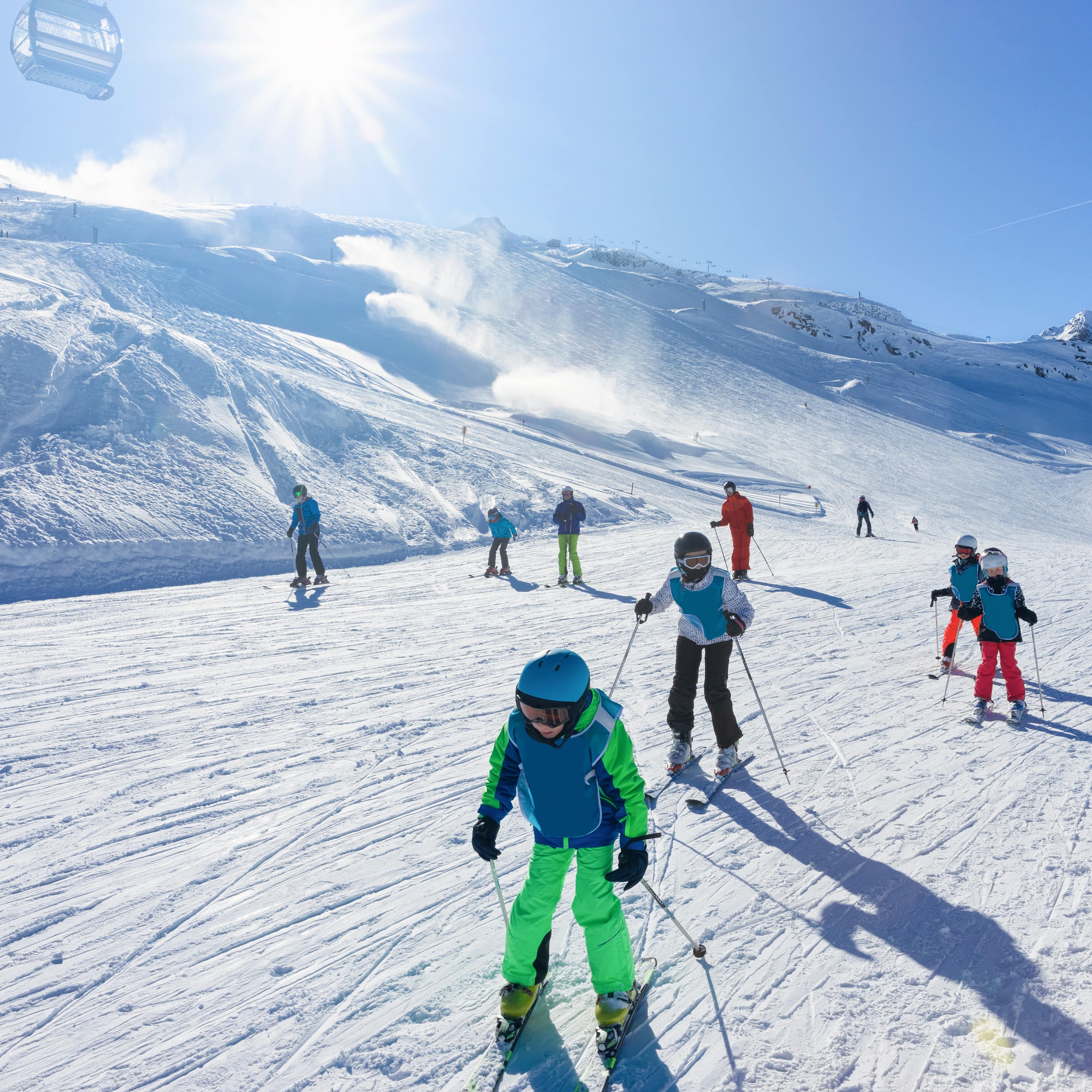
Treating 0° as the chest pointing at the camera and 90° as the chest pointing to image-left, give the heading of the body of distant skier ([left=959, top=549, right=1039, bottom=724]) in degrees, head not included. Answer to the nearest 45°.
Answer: approximately 0°

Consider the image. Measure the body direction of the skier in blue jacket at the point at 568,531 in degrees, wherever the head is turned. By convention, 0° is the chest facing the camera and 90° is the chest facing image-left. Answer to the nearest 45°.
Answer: approximately 0°

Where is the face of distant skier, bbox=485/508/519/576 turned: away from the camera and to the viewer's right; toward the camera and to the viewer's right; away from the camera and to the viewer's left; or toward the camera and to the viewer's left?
toward the camera and to the viewer's left

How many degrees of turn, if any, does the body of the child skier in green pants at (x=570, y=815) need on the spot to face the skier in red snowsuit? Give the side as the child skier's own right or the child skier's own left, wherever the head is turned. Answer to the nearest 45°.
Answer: approximately 180°
